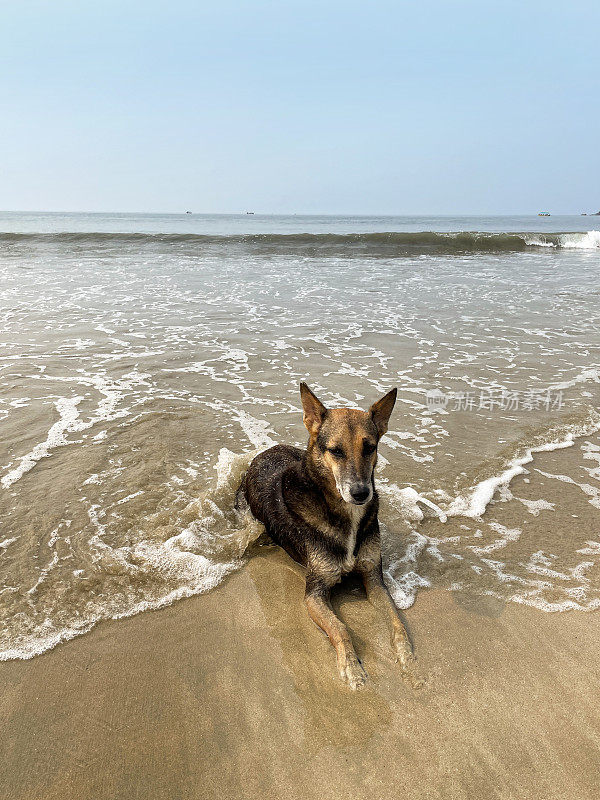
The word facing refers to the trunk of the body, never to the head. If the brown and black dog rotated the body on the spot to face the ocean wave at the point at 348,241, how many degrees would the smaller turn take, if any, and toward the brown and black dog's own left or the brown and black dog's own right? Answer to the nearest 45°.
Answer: approximately 135° to the brown and black dog's own left

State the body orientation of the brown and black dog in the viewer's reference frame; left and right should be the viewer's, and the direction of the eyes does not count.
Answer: facing the viewer and to the right of the viewer
